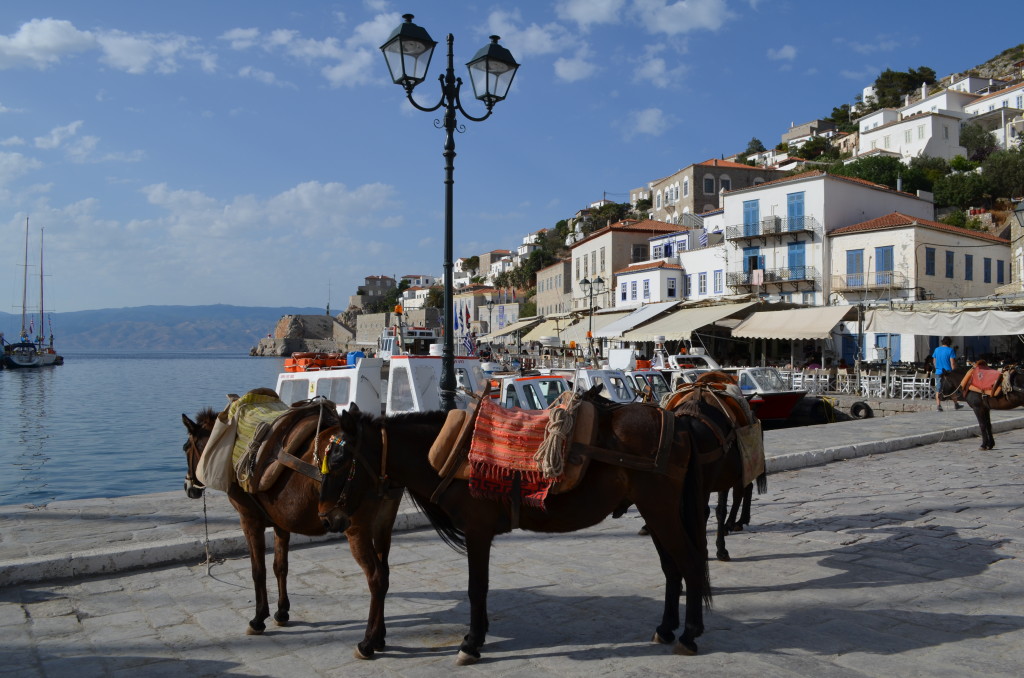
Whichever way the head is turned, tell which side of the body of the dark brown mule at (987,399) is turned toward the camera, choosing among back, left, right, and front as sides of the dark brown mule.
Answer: left

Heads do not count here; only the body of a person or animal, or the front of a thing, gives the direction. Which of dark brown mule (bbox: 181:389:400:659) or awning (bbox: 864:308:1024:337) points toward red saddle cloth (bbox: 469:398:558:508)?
the awning

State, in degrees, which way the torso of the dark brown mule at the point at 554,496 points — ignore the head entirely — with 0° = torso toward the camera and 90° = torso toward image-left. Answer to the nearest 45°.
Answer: approximately 90°

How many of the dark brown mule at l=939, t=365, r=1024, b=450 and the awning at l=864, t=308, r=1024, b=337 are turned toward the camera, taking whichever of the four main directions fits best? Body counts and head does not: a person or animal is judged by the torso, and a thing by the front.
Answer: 1

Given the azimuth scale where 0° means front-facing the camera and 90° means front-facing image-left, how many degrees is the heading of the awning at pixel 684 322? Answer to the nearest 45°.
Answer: approximately 45°

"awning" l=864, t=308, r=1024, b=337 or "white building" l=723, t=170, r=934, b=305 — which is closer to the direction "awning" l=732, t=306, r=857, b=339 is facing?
the awning

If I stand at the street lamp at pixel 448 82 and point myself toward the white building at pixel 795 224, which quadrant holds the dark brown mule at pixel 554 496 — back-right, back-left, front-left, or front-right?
back-right

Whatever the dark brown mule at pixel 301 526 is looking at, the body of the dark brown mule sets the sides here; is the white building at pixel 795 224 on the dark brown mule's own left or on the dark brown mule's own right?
on the dark brown mule's own right
